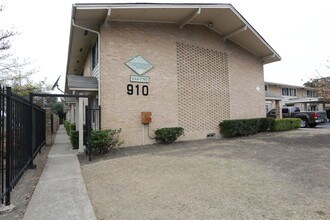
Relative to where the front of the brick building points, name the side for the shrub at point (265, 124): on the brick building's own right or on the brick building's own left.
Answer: on the brick building's own left

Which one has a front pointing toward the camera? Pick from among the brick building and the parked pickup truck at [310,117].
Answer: the brick building

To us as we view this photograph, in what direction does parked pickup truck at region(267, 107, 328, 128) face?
facing away from the viewer and to the left of the viewer

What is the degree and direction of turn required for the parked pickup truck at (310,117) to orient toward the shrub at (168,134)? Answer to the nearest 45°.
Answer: approximately 90° to its left

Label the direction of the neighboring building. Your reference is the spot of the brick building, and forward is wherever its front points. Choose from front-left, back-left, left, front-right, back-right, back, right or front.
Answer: back-left

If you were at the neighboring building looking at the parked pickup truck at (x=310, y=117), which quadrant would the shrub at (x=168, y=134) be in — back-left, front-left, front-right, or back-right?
front-right

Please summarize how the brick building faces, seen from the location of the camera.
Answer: facing the viewer

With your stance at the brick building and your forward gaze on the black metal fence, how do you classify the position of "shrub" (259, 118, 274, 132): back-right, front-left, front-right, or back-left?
back-left

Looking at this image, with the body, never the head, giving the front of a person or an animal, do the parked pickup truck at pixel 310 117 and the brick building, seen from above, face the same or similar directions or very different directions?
very different directions

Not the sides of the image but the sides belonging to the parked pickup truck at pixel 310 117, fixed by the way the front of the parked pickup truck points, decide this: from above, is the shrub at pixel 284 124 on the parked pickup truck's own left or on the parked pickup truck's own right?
on the parked pickup truck's own left

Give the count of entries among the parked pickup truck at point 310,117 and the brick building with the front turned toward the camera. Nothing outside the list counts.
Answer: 1
